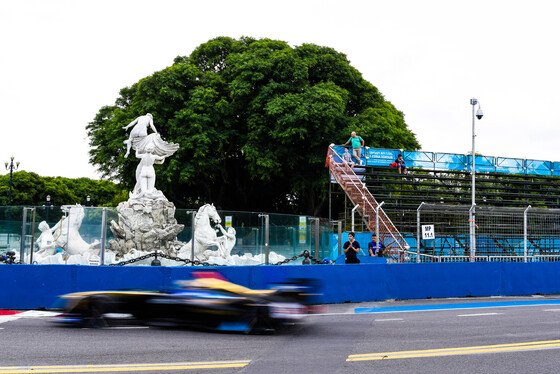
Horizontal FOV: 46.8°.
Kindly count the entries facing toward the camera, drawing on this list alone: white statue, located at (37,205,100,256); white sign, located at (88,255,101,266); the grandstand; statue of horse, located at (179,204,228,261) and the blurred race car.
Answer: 2

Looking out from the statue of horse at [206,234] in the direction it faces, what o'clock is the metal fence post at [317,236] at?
The metal fence post is roughly at 1 o'clock from the statue of horse.

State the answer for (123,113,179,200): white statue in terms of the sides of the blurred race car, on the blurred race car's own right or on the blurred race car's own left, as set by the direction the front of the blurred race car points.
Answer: on the blurred race car's own right

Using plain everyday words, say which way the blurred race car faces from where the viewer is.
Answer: facing to the left of the viewer

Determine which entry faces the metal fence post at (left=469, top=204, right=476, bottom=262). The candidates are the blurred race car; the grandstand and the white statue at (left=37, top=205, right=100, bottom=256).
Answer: the grandstand

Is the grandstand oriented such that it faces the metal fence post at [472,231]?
yes

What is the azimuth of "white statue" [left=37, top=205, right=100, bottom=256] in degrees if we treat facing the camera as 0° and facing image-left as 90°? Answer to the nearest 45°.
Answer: approximately 90°

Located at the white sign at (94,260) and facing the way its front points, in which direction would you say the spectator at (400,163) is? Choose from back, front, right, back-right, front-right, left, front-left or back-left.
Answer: back-left

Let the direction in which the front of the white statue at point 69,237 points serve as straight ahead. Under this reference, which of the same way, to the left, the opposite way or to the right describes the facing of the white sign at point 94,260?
to the left

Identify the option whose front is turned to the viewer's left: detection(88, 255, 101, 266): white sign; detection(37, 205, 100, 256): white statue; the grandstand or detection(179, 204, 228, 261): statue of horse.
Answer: the white statue

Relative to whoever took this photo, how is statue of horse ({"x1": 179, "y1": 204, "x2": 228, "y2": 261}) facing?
facing to the right of the viewer

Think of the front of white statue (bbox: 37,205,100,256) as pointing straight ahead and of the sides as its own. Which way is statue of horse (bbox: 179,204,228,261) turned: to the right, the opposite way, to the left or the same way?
the opposite way

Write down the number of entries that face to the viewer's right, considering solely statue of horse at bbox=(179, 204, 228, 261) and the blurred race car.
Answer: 1

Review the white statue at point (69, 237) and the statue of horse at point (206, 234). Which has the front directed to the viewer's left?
the white statue

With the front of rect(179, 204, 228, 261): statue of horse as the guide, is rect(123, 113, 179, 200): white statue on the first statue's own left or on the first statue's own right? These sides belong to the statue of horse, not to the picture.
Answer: on the first statue's own left
